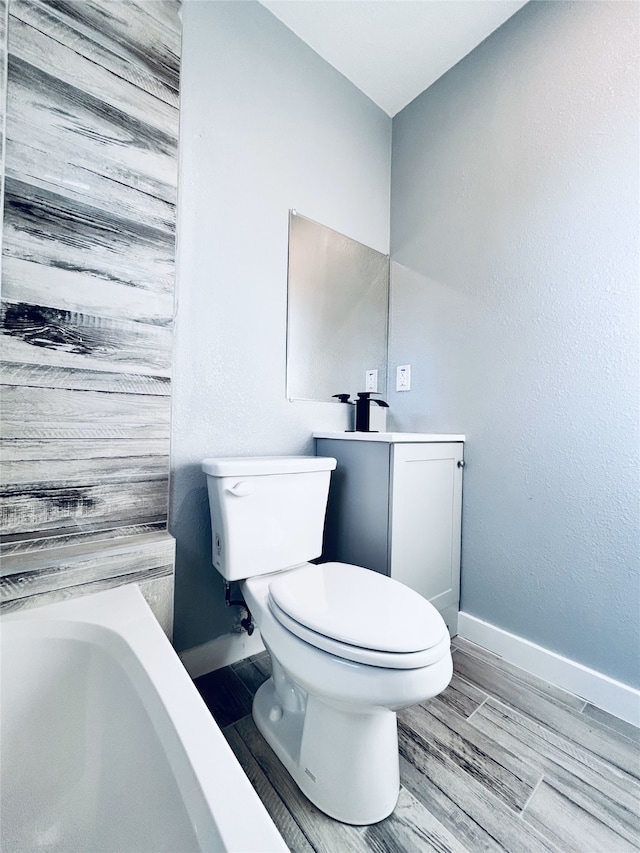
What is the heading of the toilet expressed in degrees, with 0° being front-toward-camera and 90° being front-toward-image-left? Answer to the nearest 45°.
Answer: approximately 315°

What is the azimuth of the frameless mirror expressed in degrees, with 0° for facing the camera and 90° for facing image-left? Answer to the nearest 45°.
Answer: approximately 315°

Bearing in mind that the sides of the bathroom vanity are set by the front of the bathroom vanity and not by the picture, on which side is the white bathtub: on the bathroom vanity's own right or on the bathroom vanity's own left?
on the bathroom vanity's own right

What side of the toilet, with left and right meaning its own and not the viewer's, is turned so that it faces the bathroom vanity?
left
